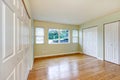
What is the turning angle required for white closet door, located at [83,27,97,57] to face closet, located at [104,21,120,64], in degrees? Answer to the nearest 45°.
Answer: approximately 90° to its left

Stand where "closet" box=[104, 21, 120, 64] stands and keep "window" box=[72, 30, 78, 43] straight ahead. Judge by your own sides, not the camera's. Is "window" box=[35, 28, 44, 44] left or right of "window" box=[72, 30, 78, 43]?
left

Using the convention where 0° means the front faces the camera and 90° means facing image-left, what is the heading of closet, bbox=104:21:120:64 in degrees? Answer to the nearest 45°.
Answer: approximately 45°

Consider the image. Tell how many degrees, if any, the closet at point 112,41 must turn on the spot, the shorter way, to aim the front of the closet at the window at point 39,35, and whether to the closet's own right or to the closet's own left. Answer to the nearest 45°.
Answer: approximately 45° to the closet's own right

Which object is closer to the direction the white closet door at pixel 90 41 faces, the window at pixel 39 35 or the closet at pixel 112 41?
the window

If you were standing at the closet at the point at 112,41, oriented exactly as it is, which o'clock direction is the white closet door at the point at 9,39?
The white closet door is roughly at 11 o'clock from the closet.

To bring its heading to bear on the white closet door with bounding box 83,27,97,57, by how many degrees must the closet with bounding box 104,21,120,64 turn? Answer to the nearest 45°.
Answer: approximately 90° to its right

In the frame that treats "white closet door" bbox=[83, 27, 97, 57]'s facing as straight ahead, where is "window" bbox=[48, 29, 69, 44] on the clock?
The window is roughly at 1 o'clock from the white closet door.

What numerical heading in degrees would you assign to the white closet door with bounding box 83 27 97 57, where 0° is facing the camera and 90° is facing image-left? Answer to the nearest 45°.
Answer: approximately 45°

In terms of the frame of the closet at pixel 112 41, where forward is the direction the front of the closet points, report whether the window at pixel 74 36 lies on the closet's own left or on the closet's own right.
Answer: on the closet's own right

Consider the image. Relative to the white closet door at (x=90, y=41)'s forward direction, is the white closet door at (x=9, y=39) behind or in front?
in front

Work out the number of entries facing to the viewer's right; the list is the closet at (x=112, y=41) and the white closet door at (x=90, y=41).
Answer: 0
